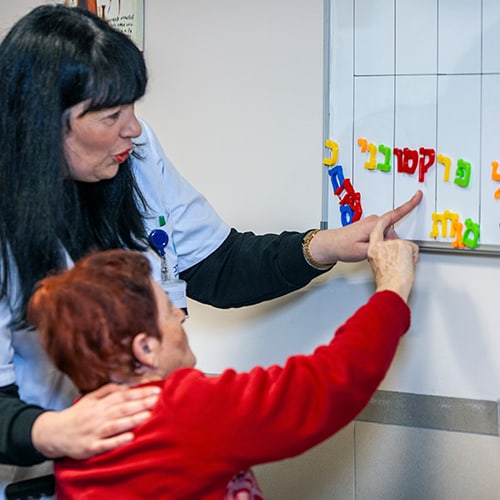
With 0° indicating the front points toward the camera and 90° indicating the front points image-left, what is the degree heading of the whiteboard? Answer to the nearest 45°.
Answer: approximately 0°

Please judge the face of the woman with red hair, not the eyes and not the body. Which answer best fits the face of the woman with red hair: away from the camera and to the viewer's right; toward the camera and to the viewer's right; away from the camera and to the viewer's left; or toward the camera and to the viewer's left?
away from the camera and to the viewer's right

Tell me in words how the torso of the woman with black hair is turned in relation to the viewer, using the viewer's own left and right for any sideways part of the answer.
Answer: facing the viewer and to the right of the viewer

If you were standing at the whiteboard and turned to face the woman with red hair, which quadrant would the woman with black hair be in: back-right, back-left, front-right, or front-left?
front-right

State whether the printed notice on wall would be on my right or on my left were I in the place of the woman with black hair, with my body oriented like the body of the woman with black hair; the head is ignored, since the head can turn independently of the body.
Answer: on my left

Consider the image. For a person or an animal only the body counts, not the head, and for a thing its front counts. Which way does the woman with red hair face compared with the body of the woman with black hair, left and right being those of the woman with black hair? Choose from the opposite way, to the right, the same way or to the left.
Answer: to the left

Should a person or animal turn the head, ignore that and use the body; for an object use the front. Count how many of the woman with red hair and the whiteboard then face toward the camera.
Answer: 1

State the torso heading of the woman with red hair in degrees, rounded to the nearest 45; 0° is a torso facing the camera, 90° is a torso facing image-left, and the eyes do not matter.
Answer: approximately 225°

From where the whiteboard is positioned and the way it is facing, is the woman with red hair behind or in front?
in front

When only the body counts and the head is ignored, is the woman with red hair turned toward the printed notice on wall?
no

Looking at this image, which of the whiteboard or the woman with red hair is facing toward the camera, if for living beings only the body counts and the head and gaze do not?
the whiteboard
